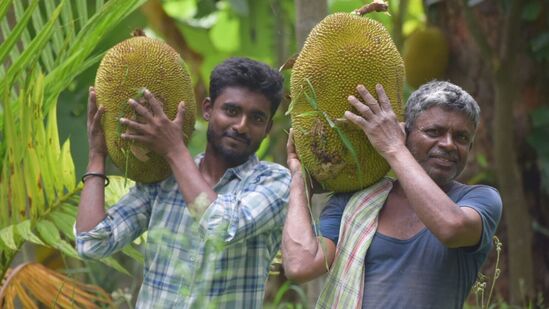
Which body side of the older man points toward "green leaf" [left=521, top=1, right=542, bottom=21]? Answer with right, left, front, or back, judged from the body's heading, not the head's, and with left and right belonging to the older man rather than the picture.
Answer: back

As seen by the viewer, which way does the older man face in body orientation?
toward the camera

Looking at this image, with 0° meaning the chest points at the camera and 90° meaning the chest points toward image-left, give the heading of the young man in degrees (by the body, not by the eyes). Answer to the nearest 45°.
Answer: approximately 0°

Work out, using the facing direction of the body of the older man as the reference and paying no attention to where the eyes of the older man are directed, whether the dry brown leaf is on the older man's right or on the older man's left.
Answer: on the older man's right

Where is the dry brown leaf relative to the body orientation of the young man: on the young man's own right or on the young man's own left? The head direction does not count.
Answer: on the young man's own right

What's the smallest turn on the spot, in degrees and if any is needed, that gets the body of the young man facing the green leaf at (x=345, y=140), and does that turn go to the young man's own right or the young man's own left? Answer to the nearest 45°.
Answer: approximately 45° to the young man's own left

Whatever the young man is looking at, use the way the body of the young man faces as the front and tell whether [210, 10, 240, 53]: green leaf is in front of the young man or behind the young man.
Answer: behind

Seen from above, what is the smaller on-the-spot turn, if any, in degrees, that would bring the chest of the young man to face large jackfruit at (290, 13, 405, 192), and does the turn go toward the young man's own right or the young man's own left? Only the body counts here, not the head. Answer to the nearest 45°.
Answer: approximately 45° to the young man's own left

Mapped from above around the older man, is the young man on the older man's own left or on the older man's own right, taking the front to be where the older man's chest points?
on the older man's own right

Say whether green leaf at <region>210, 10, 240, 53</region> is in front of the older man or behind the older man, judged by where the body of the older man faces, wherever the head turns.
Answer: behind

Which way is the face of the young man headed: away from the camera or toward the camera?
toward the camera

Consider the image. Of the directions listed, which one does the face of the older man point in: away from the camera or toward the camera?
toward the camera

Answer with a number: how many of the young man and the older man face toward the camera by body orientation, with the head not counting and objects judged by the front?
2

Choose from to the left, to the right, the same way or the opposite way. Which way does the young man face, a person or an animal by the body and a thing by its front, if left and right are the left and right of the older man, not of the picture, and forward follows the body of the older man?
the same way
